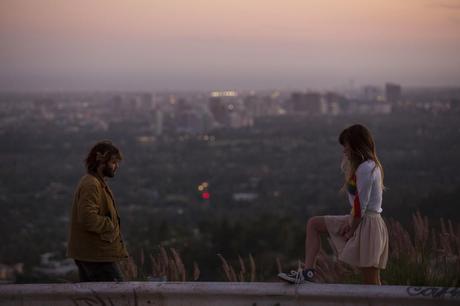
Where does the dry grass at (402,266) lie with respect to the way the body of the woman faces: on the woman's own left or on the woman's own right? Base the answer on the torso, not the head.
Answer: on the woman's own right

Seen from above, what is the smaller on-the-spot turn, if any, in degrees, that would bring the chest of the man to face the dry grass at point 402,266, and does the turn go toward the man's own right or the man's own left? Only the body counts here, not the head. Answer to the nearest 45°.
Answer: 0° — they already face it

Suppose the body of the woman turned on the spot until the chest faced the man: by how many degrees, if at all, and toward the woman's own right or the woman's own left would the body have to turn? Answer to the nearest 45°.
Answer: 0° — they already face them

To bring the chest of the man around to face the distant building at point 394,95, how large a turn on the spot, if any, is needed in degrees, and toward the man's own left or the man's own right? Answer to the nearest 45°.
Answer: approximately 45° to the man's own left

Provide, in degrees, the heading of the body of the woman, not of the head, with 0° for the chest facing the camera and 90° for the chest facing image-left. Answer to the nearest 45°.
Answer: approximately 90°

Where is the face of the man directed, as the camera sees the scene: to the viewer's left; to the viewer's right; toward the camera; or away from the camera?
to the viewer's right

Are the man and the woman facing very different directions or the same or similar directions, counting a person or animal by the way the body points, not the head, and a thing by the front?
very different directions

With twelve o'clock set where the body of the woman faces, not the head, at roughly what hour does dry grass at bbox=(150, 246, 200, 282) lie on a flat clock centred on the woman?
The dry grass is roughly at 1 o'clock from the woman.

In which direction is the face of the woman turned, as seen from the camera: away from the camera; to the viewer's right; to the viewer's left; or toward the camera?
to the viewer's left

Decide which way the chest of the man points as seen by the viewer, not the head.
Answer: to the viewer's right

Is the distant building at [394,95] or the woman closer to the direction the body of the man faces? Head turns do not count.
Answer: the woman

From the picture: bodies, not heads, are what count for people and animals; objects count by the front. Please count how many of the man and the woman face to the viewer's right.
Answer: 1

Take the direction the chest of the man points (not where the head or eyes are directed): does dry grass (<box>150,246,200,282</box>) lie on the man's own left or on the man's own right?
on the man's own left
